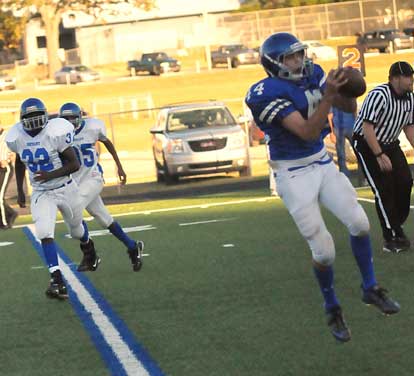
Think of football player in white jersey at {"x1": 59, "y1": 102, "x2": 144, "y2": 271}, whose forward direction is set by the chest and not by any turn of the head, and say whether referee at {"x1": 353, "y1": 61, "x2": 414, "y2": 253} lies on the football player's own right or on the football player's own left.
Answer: on the football player's own left

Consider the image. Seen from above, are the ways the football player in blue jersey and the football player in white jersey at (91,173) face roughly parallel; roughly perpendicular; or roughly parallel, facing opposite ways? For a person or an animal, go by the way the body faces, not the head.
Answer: roughly perpendicular
